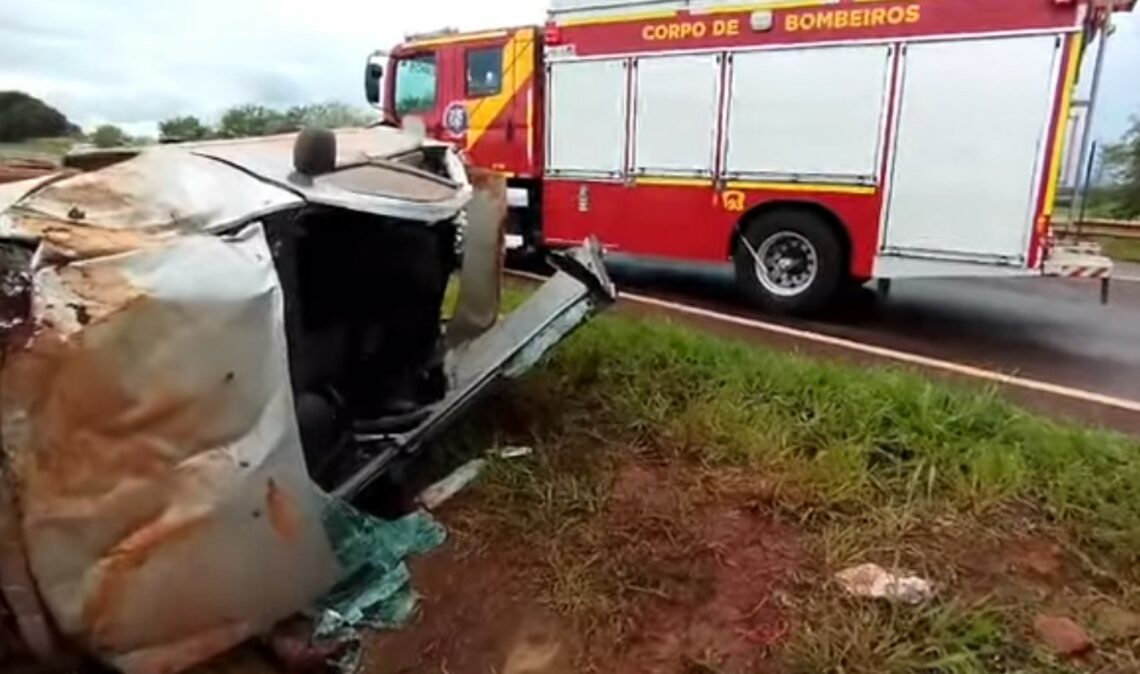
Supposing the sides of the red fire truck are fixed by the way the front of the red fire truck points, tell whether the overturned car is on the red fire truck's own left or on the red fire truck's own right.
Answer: on the red fire truck's own left

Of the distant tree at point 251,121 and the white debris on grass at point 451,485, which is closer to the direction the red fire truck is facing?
the distant tree

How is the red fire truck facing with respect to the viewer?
to the viewer's left

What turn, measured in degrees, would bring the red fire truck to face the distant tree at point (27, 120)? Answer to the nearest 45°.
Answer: approximately 45° to its left

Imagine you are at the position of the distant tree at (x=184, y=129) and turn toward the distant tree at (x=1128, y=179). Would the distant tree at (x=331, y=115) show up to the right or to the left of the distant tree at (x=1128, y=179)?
left

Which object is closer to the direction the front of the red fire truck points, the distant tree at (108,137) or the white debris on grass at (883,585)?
the distant tree

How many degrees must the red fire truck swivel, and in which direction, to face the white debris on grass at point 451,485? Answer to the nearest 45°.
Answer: approximately 90° to its left

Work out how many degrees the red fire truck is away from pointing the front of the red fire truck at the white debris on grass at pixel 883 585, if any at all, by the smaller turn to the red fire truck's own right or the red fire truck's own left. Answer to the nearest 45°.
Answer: approximately 90° to the red fire truck's own left

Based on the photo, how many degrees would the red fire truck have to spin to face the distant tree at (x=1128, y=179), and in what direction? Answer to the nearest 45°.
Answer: approximately 135° to its right

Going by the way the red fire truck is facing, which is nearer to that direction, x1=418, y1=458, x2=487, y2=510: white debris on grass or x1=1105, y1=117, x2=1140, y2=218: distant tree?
the white debris on grass
